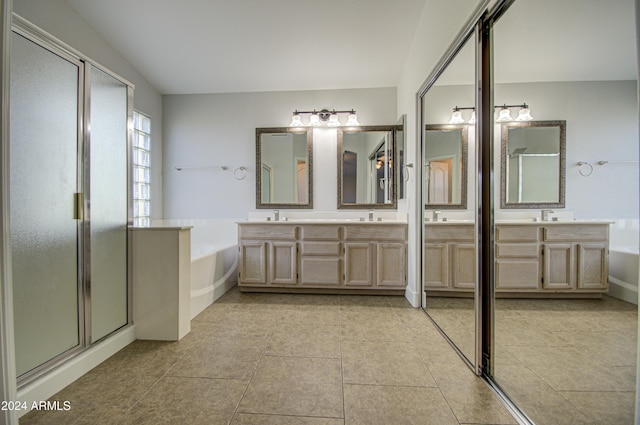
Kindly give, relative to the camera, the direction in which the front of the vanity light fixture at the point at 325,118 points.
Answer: facing the viewer

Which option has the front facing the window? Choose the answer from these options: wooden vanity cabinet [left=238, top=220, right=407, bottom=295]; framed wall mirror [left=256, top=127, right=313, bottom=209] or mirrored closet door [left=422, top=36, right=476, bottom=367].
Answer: the mirrored closet door

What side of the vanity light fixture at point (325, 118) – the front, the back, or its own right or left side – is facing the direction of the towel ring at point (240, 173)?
right

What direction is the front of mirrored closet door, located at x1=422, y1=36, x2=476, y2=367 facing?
to the viewer's left

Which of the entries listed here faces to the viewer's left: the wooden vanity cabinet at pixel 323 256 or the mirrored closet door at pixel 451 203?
the mirrored closet door

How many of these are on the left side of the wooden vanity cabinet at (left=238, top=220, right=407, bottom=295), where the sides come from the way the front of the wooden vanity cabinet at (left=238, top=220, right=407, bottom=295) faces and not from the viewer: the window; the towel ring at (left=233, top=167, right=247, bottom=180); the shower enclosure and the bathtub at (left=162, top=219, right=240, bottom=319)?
0

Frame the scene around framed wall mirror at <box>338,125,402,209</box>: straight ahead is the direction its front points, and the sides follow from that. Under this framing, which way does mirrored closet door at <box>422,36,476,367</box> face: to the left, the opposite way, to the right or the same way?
to the right

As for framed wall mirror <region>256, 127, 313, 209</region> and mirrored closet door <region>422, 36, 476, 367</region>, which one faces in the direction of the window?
the mirrored closet door

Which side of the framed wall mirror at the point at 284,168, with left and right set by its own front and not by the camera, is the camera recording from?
front

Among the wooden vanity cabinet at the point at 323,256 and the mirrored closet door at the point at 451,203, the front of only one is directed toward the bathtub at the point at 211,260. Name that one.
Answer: the mirrored closet door

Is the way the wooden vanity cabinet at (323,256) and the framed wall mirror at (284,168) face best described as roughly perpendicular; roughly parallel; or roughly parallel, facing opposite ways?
roughly parallel

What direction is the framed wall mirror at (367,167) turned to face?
toward the camera

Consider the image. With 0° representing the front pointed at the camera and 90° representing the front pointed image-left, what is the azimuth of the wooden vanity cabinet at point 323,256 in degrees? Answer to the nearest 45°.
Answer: approximately 0°
